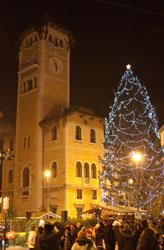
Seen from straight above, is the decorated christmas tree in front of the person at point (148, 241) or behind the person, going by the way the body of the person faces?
in front

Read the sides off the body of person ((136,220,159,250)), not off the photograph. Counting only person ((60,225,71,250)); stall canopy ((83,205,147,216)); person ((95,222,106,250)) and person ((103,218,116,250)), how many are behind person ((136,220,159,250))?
0

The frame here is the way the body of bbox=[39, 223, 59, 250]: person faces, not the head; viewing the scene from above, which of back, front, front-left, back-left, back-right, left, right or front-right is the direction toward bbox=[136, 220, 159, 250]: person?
right

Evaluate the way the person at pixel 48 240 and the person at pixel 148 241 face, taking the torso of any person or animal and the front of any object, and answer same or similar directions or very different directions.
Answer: same or similar directions

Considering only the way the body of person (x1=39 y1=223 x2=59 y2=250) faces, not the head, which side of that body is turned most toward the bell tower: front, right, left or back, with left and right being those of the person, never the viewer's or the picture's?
front

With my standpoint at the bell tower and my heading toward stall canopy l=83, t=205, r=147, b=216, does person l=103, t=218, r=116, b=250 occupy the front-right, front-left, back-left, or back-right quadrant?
front-right

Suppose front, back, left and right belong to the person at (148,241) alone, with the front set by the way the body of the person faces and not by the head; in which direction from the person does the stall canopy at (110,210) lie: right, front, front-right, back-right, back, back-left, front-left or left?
front

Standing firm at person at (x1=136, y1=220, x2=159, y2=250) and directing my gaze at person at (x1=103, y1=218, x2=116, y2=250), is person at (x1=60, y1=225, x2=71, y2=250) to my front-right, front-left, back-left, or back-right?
front-left

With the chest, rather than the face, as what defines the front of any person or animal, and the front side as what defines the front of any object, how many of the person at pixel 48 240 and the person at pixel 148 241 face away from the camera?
2

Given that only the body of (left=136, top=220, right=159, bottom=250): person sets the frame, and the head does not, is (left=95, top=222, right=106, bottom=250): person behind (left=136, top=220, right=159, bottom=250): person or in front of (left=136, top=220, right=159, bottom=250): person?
in front

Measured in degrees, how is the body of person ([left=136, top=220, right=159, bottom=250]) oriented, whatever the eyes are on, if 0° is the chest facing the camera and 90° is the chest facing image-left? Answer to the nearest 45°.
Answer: approximately 180°

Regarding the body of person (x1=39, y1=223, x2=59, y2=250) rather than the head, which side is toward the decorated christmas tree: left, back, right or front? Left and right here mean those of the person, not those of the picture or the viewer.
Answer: front

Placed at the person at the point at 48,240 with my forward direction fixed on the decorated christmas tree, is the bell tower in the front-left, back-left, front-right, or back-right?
front-left

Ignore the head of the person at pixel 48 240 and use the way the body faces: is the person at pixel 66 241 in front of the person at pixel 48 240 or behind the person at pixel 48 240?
in front

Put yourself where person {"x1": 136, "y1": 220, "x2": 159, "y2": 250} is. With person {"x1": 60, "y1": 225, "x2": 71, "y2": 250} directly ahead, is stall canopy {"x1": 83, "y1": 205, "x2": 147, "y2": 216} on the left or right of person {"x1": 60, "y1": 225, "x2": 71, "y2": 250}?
right

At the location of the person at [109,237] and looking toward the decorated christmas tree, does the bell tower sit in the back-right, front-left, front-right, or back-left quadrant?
front-left

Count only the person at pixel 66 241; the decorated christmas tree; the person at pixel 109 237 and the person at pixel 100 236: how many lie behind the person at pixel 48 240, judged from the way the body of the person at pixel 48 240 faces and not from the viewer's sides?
0

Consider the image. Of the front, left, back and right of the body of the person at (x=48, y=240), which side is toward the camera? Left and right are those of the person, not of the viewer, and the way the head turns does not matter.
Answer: back
